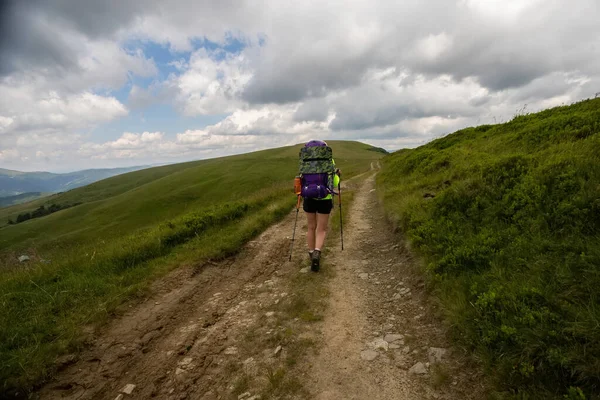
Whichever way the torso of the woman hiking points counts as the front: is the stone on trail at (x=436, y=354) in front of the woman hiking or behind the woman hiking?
behind

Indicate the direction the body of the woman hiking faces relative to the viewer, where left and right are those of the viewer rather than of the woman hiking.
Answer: facing away from the viewer

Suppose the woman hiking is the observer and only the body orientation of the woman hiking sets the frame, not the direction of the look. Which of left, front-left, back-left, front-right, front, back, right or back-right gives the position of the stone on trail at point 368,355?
back

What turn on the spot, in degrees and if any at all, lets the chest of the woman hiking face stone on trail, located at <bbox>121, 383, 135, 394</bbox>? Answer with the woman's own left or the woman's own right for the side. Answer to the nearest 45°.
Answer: approximately 135° to the woman's own left

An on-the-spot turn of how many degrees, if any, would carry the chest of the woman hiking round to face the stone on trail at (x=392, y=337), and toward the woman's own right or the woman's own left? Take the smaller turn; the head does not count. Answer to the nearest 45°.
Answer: approximately 180°

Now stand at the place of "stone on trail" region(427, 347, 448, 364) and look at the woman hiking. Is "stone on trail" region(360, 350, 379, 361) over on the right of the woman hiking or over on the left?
left

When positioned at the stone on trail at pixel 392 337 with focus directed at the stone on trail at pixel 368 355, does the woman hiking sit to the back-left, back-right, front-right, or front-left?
back-right

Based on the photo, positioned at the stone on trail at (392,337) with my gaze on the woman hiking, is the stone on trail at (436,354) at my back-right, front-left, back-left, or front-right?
back-right

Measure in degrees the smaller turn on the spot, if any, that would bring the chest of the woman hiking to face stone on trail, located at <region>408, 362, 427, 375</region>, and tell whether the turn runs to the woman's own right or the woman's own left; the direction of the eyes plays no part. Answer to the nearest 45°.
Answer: approximately 180°

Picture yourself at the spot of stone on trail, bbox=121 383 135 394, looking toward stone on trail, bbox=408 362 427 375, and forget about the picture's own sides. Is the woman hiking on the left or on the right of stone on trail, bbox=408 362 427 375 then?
left
